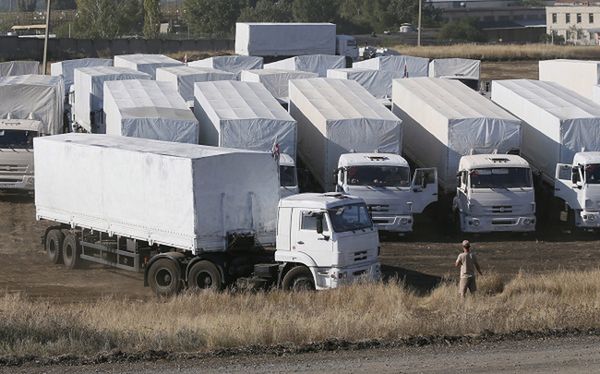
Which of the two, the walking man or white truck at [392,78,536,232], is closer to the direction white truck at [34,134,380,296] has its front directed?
the walking man

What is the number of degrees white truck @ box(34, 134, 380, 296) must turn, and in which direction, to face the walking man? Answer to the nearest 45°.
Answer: approximately 45° to its left

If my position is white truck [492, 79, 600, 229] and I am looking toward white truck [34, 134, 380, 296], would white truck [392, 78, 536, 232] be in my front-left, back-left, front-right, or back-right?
front-right

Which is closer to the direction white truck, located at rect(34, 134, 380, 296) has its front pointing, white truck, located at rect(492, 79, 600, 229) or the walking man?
the walking man

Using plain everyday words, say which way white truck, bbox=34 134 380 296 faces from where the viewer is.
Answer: facing the viewer and to the right of the viewer

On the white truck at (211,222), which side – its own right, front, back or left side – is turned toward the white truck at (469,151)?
left

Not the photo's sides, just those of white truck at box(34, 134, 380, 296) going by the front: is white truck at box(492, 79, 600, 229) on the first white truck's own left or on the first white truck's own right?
on the first white truck's own left
